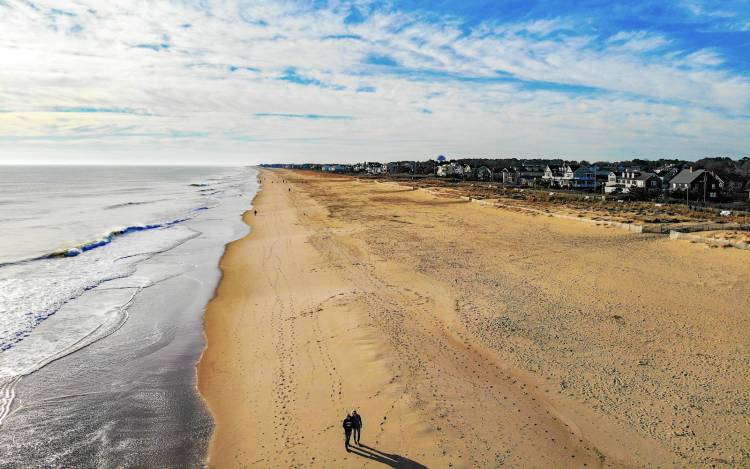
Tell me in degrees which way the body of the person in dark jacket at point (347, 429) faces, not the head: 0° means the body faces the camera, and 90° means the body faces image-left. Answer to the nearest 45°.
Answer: approximately 180°
